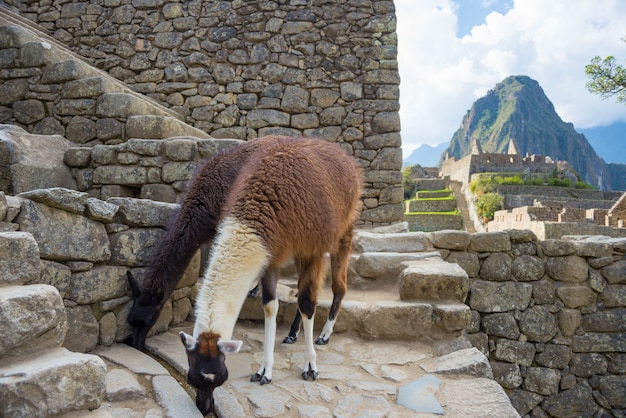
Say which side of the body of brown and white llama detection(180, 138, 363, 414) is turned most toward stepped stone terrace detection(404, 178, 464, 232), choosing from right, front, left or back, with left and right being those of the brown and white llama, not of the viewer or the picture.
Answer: back

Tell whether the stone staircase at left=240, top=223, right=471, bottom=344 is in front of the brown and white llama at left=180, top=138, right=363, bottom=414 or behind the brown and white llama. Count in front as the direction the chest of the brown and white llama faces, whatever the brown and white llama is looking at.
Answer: behind

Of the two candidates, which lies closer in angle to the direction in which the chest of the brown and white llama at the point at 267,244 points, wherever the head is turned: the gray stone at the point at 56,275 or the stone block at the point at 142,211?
the gray stone

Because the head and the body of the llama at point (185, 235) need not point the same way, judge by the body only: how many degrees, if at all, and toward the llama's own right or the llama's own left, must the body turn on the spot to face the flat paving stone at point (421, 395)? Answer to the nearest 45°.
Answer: approximately 90° to the llama's own left

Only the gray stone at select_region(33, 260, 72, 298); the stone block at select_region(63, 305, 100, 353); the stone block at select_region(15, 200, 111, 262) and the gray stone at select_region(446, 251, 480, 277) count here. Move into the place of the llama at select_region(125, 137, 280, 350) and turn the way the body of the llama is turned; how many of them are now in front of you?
3

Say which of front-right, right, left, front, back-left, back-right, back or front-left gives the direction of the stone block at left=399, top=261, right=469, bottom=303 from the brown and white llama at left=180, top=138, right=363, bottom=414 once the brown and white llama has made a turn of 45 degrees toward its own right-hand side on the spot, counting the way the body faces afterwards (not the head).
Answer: back-right

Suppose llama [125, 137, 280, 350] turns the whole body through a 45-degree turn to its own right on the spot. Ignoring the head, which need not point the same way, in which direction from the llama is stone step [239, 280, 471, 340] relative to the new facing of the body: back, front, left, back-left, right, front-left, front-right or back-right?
back

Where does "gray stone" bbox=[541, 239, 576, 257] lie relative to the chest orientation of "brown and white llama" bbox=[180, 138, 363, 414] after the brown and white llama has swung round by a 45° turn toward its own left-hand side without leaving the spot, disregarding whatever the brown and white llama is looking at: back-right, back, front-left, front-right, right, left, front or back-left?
back-left

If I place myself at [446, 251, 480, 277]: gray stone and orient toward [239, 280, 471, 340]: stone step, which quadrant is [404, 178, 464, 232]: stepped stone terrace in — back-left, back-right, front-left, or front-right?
back-right

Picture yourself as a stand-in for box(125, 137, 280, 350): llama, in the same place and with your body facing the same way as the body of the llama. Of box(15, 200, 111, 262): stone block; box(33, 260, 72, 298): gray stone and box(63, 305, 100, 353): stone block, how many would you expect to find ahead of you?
3

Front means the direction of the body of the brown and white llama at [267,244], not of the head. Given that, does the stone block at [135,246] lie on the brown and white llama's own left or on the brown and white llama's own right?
on the brown and white llama's own right

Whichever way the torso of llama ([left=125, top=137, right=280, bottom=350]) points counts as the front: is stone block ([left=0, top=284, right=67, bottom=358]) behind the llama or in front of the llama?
in front
